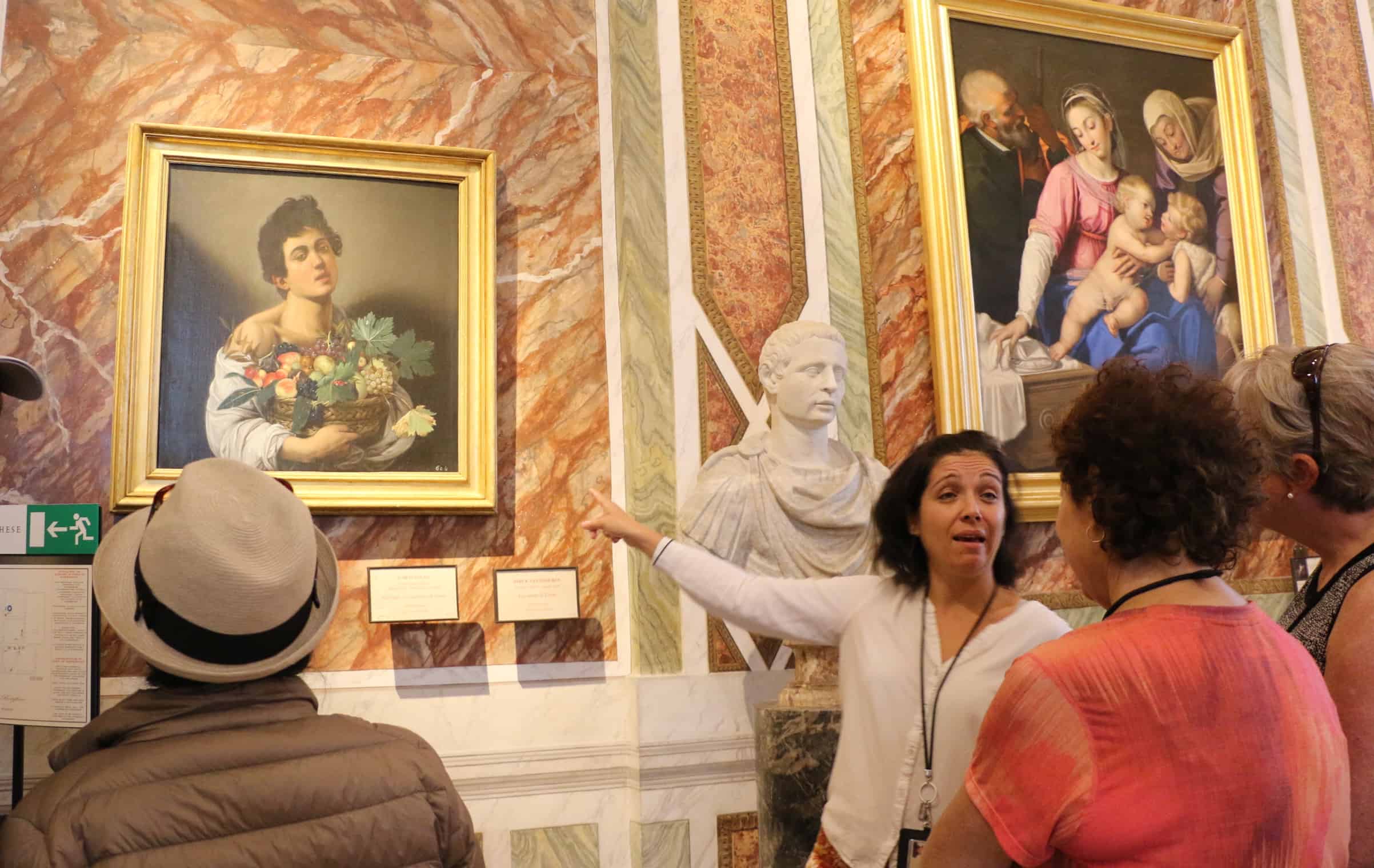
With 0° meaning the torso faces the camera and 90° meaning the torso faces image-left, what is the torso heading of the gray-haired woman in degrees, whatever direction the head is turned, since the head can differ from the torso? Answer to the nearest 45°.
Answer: approximately 90°

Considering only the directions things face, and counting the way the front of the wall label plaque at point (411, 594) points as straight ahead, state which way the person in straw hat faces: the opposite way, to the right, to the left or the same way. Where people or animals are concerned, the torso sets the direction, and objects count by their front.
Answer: the opposite way

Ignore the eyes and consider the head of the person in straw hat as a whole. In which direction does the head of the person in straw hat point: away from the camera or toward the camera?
away from the camera

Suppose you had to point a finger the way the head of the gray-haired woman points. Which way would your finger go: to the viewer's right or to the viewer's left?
to the viewer's left

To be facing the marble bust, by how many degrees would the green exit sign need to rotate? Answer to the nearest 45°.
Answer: approximately 90° to its left

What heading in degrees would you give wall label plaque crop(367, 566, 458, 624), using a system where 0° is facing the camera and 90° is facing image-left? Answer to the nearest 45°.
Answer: approximately 0°

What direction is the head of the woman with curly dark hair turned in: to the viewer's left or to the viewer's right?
to the viewer's left
